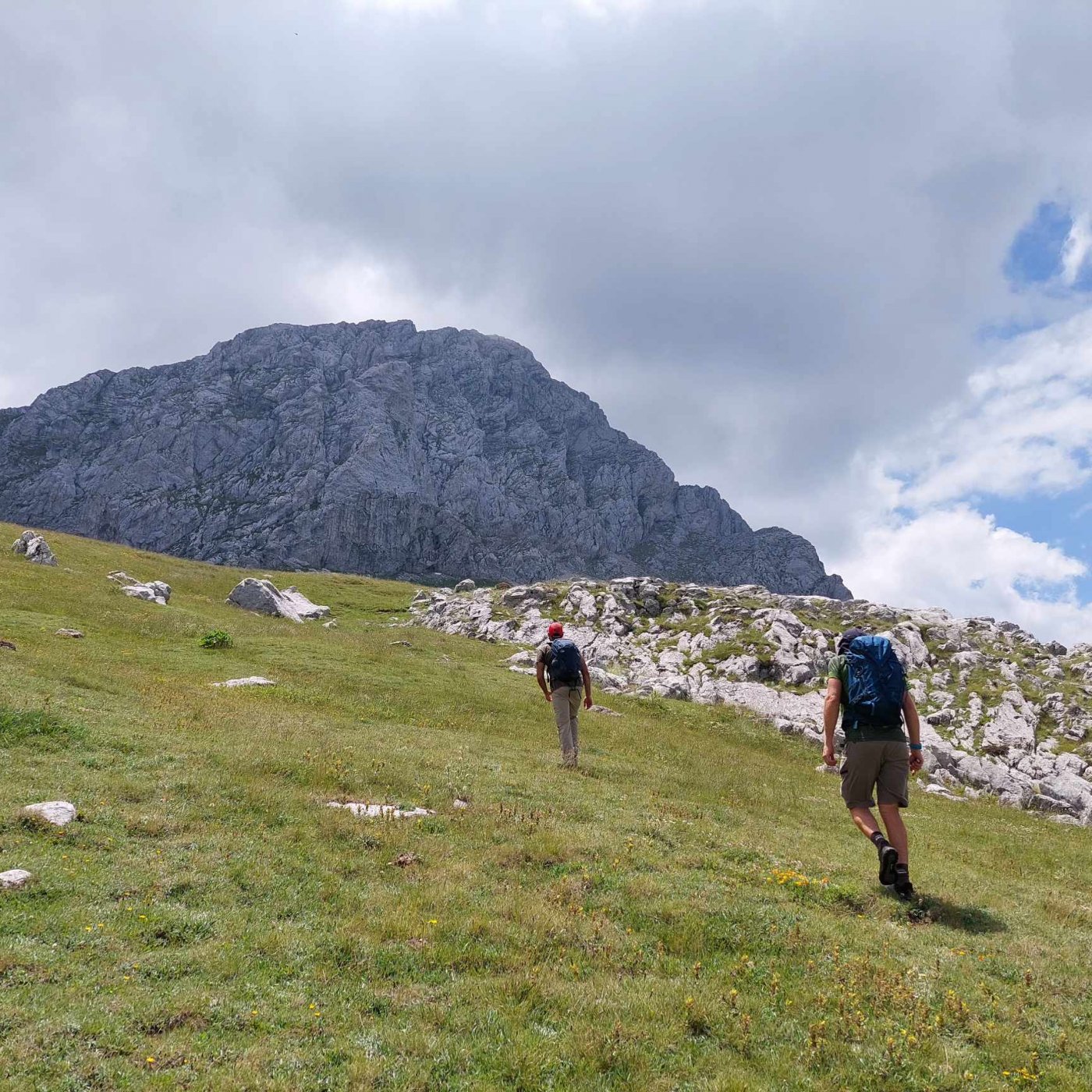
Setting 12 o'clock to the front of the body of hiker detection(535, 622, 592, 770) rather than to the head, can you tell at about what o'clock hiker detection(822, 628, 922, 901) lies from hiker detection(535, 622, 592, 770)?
hiker detection(822, 628, 922, 901) is roughly at 5 o'clock from hiker detection(535, 622, 592, 770).

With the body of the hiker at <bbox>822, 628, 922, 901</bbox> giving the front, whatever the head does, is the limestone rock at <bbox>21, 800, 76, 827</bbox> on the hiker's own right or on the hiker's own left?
on the hiker's own left

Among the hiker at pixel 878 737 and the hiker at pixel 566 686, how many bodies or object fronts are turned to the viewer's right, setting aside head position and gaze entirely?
0

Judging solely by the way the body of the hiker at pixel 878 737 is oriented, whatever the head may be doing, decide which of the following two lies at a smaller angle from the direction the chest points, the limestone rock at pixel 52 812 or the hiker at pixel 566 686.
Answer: the hiker

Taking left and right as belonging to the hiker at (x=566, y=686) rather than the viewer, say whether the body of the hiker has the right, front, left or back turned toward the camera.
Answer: back

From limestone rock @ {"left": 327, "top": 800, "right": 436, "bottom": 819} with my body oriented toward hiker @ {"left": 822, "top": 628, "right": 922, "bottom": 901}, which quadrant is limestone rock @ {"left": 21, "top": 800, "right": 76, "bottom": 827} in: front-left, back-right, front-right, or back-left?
back-right

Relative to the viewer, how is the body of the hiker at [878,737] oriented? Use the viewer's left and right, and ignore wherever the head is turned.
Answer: facing away from the viewer and to the left of the viewer

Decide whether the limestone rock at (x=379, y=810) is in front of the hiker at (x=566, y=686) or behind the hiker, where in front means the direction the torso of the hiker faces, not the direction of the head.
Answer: behind

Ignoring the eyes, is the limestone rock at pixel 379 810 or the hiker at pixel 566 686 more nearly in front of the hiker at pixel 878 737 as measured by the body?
the hiker
